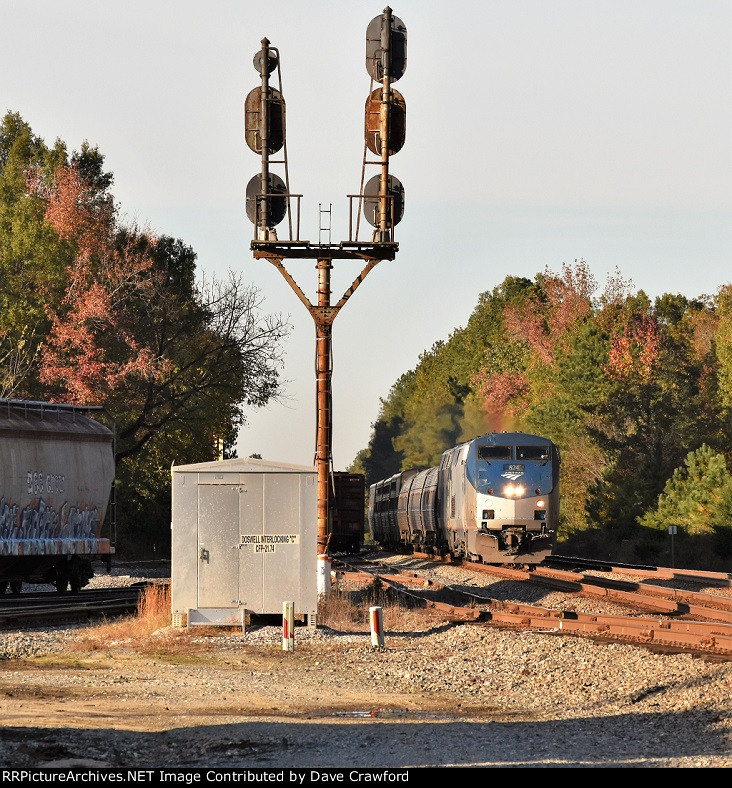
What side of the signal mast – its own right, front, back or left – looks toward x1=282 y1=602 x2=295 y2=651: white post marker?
back

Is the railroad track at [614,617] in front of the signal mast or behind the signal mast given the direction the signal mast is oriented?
behind

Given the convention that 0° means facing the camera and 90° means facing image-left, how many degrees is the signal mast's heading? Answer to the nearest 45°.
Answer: approximately 180°

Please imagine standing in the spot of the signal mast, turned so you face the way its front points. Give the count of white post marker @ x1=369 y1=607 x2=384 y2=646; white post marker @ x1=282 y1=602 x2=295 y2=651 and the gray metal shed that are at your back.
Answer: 3

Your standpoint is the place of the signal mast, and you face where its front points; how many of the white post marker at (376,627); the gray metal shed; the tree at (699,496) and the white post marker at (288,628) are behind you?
3

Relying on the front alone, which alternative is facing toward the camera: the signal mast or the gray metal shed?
the gray metal shed

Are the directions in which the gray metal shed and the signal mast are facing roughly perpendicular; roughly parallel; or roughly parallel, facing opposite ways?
roughly parallel, facing opposite ways

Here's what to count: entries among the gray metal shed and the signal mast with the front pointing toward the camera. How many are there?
1

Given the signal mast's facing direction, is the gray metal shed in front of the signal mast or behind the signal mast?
behind

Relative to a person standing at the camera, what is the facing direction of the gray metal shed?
facing the viewer

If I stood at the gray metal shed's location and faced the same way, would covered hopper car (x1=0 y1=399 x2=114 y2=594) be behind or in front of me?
behind
